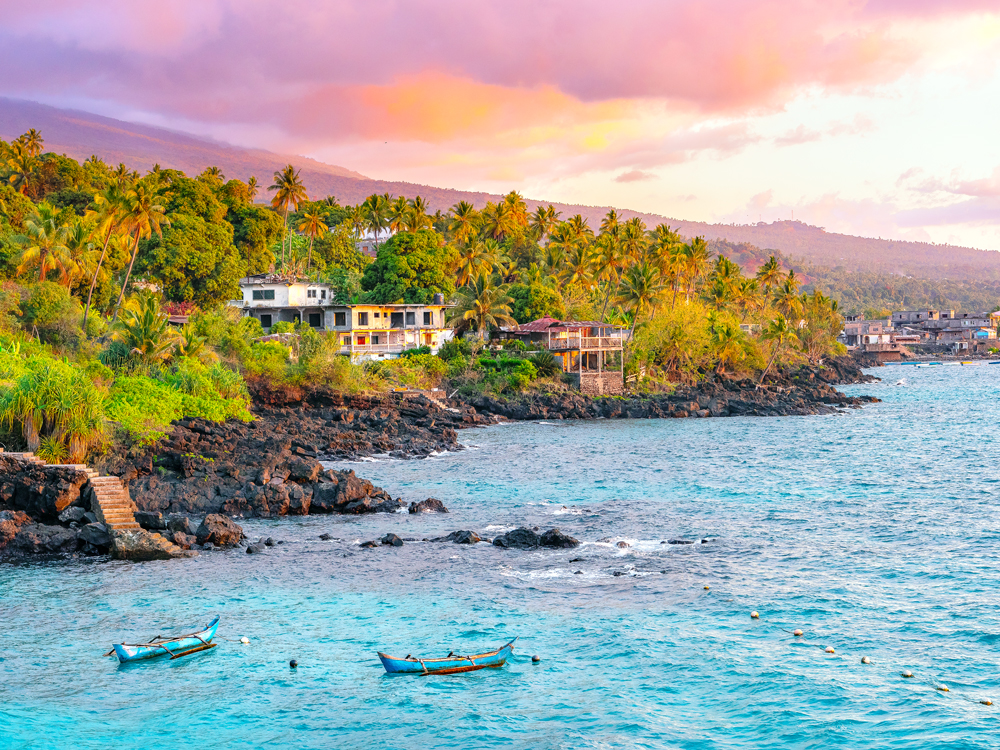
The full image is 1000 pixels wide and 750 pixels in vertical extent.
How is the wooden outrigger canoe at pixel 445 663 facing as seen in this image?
to the viewer's right

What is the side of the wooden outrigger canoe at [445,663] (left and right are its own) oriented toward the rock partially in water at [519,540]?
left

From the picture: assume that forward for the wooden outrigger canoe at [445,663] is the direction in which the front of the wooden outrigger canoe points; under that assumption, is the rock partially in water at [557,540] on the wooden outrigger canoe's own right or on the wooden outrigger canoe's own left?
on the wooden outrigger canoe's own left

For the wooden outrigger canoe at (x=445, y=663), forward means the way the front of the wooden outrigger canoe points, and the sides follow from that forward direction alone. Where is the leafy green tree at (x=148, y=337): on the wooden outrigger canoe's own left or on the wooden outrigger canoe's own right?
on the wooden outrigger canoe's own left

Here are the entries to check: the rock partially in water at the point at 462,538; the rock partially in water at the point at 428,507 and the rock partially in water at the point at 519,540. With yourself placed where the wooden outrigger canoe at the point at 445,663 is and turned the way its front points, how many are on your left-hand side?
3

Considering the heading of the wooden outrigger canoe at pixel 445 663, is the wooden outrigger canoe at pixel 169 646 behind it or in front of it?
behind

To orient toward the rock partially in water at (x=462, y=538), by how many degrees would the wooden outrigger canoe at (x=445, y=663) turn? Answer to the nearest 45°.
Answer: approximately 90° to its left

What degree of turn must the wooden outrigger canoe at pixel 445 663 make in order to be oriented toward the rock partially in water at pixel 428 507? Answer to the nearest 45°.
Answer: approximately 90° to its left

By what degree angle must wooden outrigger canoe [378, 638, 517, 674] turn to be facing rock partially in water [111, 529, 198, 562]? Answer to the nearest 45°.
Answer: approximately 135° to its left

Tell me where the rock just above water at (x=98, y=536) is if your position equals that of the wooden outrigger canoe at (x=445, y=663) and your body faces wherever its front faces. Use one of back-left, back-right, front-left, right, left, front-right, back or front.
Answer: back-left

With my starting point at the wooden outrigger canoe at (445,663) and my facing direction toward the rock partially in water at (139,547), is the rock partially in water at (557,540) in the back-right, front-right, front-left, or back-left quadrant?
front-right

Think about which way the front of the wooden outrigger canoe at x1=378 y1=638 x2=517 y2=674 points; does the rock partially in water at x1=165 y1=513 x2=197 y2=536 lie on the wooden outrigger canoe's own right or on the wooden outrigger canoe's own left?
on the wooden outrigger canoe's own left
